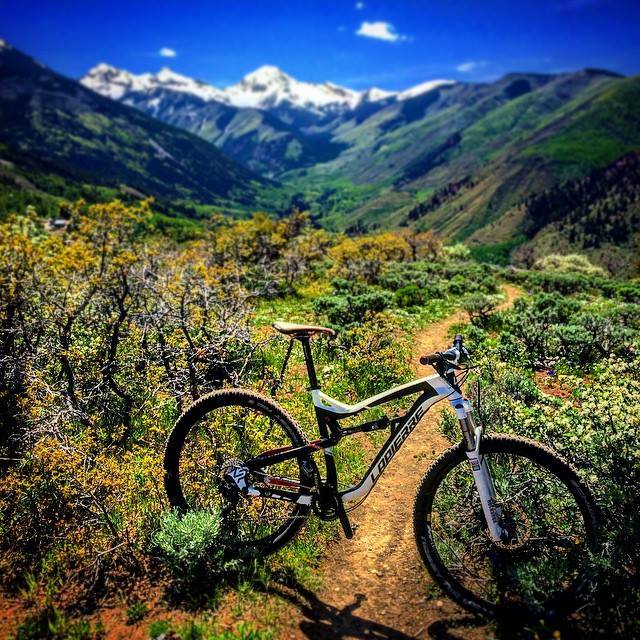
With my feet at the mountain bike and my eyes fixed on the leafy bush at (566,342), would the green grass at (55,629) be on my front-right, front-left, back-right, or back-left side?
back-left

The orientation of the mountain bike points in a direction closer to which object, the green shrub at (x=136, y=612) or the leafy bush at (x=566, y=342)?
the leafy bush

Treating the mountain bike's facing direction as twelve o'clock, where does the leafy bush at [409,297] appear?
The leafy bush is roughly at 9 o'clock from the mountain bike.

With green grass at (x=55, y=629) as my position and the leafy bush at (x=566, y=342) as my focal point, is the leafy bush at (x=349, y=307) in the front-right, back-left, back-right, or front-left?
front-left

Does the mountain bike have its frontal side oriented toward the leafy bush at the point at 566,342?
no

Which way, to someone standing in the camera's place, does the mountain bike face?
facing to the right of the viewer

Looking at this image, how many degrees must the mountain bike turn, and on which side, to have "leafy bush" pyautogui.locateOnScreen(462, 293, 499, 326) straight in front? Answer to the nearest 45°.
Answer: approximately 90° to its left

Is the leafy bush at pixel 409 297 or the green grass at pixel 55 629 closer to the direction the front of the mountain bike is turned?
the leafy bush

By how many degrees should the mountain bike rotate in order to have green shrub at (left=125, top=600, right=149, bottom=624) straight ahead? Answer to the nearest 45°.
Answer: approximately 180°

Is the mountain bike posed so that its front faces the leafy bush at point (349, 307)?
no

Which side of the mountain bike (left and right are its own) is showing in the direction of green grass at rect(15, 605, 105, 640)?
back

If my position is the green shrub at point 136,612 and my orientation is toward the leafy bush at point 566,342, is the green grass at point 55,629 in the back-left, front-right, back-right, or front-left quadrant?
back-left
